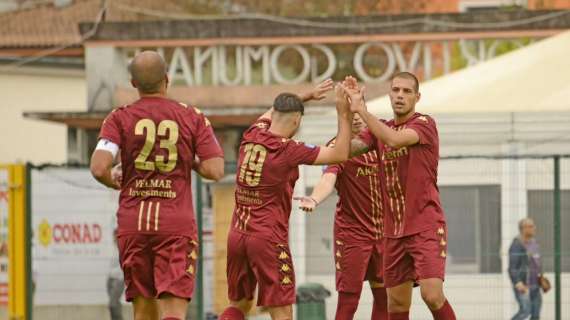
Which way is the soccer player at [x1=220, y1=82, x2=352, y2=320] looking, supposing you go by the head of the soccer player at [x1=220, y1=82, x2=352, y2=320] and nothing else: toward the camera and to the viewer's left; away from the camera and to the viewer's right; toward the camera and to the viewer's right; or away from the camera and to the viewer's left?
away from the camera and to the viewer's right

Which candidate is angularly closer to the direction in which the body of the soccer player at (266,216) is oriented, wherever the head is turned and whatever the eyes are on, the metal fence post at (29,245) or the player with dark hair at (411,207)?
the player with dark hair

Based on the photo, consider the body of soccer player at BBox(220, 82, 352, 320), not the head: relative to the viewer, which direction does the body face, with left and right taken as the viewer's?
facing away from the viewer and to the right of the viewer

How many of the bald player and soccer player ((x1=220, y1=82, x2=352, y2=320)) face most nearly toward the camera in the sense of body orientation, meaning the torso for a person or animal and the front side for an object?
0

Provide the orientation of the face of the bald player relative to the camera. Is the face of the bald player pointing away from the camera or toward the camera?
away from the camera

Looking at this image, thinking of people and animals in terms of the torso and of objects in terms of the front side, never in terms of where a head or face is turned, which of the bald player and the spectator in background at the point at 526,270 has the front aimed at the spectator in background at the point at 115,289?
the bald player

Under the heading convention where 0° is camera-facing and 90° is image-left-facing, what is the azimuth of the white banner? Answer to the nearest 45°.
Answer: approximately 0°

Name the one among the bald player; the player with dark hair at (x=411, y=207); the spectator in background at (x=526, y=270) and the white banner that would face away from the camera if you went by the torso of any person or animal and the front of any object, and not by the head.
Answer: the bald player

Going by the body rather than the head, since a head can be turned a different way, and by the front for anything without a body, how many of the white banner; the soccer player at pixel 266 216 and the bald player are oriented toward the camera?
1
